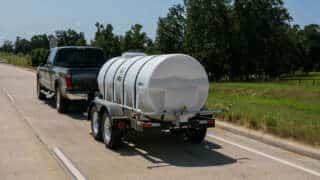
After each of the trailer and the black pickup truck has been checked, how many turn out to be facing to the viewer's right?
0

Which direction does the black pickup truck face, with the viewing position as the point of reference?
facing away from the viewer and to the left of the viewer

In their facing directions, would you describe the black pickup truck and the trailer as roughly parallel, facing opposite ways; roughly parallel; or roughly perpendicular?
roughly parallel

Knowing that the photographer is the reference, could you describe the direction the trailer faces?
facing away from the viewer and to the left of the viewer

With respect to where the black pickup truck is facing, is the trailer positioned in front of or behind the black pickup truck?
behind

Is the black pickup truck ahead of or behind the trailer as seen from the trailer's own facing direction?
ahead
